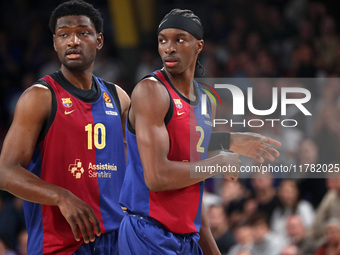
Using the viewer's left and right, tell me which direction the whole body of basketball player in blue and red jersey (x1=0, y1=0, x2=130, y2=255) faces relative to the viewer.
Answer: facing the viewer and to the right of the viewer

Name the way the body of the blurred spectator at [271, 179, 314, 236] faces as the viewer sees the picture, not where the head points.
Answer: toward the camera

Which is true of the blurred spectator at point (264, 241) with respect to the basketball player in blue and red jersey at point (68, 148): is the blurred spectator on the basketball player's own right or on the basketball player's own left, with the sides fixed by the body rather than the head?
on the basketball player's own left

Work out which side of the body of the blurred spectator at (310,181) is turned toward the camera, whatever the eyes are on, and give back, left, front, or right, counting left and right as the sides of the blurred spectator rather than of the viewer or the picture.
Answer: front

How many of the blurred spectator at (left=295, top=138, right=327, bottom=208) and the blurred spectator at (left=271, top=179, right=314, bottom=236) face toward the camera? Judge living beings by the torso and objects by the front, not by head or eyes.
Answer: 2

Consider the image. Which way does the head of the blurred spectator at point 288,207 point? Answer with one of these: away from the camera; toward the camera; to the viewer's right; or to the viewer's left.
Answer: toward the camera

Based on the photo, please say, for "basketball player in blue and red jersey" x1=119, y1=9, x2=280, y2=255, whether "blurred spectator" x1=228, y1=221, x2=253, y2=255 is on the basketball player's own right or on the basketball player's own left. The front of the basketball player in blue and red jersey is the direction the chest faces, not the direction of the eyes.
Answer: on the basketball player's own left

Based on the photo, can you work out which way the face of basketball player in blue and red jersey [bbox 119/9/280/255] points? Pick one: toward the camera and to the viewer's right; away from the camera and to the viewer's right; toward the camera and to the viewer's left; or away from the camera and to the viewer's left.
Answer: toward the camera and to the viewer's left

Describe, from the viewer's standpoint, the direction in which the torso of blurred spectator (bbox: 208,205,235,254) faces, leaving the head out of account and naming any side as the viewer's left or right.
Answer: facing the viewer and to the left of the viewer

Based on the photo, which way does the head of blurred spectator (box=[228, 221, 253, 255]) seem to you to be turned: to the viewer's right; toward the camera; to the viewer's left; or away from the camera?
toward the camera

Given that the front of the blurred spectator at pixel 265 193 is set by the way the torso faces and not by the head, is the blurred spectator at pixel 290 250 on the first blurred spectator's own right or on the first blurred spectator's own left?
on the first blurred spectator's own left

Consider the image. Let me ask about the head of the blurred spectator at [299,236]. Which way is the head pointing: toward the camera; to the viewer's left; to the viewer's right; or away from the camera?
toward the camera

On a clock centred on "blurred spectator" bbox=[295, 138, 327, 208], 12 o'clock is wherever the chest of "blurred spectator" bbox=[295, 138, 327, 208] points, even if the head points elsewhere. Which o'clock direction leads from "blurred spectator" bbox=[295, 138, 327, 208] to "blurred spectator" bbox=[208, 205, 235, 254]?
"blurred spectator" bbox=[208, 205, 235, 254] is roughly at 3 o'clock from "blurred spectator" bbox=[295, 138, 327, 208].
